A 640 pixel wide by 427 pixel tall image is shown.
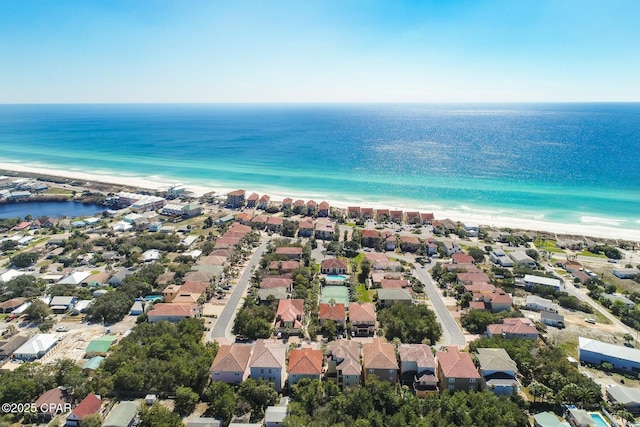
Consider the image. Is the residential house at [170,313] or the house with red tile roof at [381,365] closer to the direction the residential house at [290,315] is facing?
the house with red tile roof

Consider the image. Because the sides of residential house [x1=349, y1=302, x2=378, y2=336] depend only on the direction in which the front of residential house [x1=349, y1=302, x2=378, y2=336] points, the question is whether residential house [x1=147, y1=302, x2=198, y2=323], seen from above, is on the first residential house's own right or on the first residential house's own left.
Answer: on the first residential house's own right

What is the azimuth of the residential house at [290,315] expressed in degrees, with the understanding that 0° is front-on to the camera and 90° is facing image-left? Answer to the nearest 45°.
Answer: approximately 0°

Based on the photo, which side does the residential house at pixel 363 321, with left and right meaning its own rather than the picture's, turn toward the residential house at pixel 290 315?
right

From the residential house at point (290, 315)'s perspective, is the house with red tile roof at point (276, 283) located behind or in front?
behind

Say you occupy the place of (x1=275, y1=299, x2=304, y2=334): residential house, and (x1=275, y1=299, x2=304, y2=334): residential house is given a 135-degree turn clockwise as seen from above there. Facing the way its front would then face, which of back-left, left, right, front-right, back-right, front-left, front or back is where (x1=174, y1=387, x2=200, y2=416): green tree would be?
left

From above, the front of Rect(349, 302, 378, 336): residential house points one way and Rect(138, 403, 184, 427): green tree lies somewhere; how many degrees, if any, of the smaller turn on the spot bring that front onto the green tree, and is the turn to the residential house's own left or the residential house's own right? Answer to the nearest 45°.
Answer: approximately 45° to the residential house's own right

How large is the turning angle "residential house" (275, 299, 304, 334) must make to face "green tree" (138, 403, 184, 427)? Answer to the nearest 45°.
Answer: approximately 45° to its right

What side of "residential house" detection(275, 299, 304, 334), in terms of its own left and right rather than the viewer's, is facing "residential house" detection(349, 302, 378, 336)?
left

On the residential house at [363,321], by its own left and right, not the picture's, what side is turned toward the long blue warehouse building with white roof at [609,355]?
left

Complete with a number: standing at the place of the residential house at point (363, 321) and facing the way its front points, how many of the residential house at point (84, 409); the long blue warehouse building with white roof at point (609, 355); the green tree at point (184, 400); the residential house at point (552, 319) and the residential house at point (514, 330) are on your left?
3

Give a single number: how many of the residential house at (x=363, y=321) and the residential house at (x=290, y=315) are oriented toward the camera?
2

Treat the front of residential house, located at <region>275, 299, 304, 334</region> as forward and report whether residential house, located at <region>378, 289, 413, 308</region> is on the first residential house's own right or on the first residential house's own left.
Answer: on the first residential house's own left

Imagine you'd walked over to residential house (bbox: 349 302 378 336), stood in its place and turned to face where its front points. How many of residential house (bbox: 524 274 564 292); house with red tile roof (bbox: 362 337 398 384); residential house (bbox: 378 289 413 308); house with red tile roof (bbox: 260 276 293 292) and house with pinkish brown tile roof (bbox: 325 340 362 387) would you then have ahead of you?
2

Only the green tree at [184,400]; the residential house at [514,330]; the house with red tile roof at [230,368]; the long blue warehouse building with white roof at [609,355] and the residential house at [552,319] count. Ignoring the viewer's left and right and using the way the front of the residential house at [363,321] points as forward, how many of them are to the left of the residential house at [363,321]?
3

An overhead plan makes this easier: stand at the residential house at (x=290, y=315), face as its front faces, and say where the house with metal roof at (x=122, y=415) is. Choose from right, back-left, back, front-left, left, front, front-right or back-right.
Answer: front-right

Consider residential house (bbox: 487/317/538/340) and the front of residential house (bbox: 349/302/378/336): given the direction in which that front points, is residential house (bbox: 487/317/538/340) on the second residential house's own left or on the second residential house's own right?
on the second residential house's own left

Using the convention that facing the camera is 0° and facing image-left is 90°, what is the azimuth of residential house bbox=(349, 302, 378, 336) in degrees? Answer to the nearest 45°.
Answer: approximately 0°
